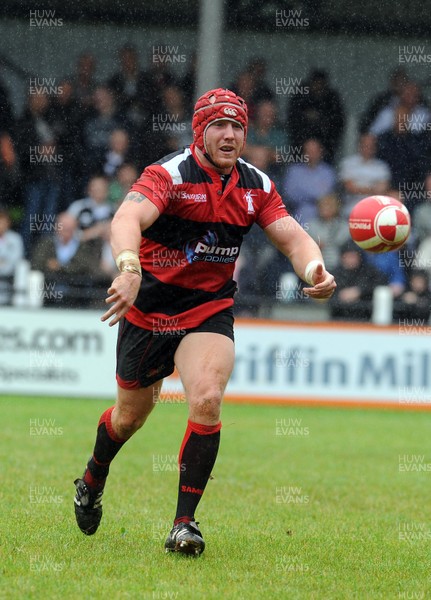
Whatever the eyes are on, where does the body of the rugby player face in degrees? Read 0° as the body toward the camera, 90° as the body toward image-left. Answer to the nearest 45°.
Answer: approximately 315°

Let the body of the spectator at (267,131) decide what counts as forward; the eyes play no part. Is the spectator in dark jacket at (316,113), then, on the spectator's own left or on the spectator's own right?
on the spectator's own left

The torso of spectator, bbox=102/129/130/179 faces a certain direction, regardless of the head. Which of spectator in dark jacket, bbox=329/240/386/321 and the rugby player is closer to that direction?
the rugby player
